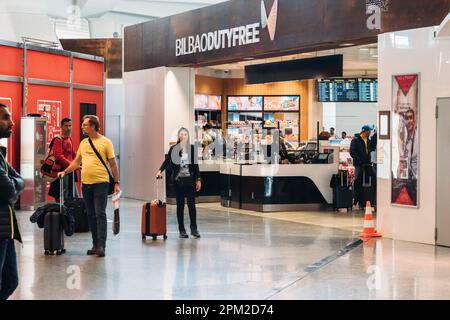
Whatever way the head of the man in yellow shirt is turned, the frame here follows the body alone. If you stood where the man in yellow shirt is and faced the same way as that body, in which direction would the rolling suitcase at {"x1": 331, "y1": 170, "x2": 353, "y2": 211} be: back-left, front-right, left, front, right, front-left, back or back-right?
back

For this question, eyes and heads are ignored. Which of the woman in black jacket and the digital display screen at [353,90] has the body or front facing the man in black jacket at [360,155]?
the digital display screen

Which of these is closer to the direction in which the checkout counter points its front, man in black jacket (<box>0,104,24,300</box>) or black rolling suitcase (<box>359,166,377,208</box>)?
the man in black jacket

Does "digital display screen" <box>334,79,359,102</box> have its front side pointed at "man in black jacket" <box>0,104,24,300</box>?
yes

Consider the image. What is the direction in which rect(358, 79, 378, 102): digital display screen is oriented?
toward the camera

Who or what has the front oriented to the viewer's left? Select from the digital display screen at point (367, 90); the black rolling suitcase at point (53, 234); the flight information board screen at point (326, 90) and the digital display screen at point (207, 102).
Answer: the black rolling suitcase

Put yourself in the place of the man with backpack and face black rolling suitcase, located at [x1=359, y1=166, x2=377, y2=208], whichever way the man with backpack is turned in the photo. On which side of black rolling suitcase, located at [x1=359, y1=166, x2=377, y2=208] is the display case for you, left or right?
left

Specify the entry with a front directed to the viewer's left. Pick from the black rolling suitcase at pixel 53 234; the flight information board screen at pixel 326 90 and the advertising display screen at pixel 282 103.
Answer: the black rolling suitcase

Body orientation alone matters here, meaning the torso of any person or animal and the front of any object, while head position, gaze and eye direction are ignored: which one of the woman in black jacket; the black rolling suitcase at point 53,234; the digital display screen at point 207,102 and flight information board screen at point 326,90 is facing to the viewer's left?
the black rolling suitcase

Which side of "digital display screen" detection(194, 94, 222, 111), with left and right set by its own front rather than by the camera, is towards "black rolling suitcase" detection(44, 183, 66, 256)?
front

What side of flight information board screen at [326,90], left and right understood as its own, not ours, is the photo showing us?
front

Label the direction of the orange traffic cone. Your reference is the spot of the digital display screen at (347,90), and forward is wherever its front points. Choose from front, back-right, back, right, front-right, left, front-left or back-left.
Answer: front

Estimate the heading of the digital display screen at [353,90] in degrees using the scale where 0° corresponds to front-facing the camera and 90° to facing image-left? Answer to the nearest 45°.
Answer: approximately 0°

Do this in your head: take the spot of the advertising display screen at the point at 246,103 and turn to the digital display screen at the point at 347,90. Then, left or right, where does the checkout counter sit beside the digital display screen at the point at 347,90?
right
